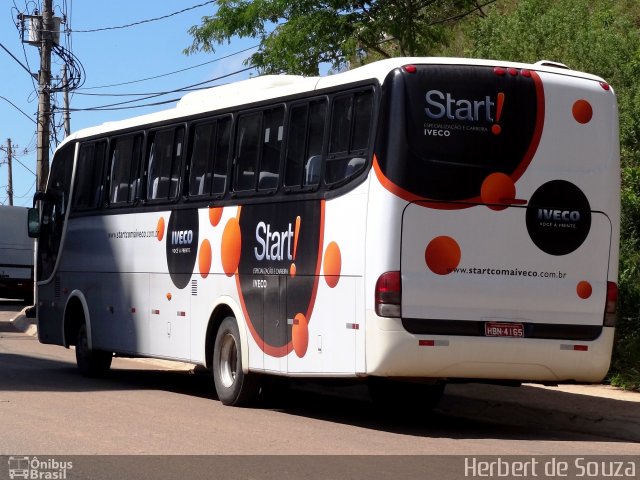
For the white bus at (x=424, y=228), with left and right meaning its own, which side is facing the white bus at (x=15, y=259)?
front

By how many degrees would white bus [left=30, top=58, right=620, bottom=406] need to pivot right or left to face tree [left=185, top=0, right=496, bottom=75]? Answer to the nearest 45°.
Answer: approximately 45° to its right

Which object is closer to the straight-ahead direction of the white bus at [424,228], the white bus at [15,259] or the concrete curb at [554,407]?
the white bus

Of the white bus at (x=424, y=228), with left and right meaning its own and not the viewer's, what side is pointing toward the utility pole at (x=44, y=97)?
front

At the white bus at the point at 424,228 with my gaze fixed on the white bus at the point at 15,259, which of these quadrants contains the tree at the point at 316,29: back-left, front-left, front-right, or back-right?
front-right

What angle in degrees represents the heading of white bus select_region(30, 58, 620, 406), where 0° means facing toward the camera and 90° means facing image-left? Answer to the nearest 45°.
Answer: approximately 135°
